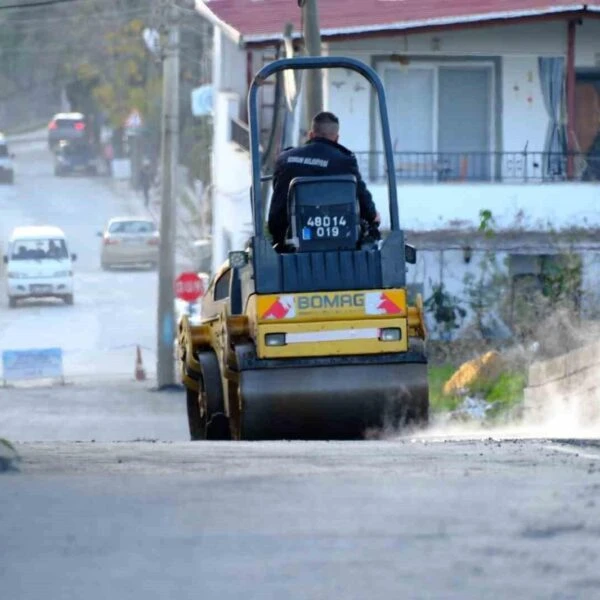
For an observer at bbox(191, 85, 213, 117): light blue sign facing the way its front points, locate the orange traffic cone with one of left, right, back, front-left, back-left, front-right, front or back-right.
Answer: front

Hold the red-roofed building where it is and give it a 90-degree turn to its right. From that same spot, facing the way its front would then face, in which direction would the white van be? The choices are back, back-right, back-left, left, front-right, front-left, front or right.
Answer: front-right

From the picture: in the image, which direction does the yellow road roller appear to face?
away from the camera

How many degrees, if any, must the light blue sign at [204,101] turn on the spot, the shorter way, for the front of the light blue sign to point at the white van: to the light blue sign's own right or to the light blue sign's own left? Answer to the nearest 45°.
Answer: approximately 90° to the light blue sign's own right

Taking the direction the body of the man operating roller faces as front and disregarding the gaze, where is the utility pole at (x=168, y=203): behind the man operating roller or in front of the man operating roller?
in front

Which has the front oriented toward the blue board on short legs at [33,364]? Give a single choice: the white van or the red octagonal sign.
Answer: the white van

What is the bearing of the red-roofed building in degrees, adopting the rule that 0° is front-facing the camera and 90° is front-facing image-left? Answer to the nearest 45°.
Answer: approximately 0°
